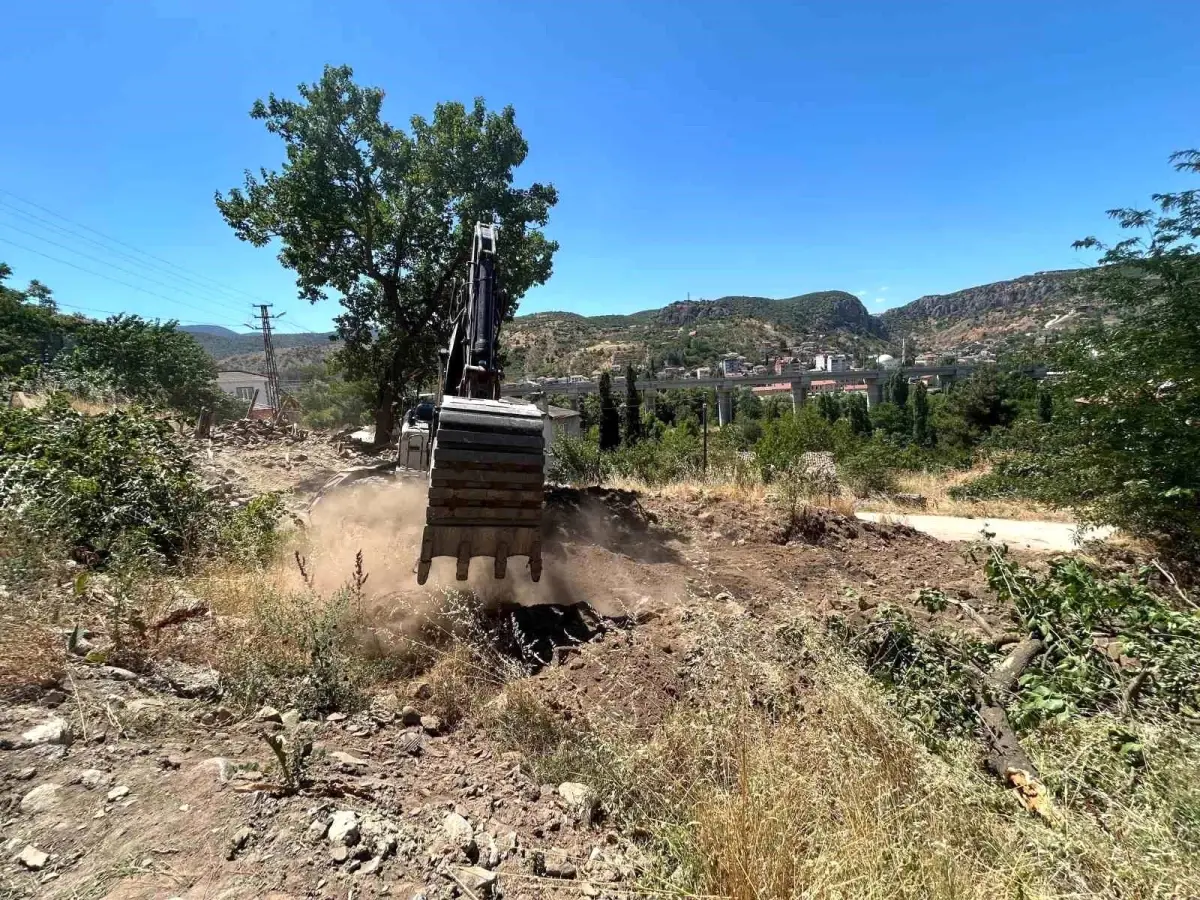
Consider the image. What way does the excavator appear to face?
toward the camera

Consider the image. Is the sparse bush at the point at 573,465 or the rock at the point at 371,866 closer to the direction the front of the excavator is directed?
the rock

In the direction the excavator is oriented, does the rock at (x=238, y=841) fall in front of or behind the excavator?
in front

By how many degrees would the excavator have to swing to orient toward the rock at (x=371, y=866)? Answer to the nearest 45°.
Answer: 0° — it already faces it

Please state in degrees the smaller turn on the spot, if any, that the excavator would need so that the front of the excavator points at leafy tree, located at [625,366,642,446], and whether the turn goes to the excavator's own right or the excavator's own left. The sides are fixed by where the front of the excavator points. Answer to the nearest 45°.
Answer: approximately 180°

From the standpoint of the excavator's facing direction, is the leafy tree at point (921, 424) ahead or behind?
behind

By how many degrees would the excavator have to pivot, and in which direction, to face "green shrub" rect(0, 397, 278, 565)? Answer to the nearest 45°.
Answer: approximately 135° to its right

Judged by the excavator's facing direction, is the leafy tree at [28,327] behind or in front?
behind

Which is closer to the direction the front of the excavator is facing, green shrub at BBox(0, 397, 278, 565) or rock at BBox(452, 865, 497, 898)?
the rock

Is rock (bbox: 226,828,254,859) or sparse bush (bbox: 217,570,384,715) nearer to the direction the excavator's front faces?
the rock

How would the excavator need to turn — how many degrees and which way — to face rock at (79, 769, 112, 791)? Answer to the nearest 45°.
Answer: approximately 45° to its right

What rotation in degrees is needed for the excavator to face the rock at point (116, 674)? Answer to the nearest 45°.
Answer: approximately 45° to its right

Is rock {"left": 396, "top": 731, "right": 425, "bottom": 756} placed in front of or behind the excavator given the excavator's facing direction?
in front

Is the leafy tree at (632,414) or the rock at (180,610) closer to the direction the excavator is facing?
the rock

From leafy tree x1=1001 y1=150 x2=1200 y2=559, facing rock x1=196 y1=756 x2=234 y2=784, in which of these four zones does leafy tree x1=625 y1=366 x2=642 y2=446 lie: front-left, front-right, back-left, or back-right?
back-right

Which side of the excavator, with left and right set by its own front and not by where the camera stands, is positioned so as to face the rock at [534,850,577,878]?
front
